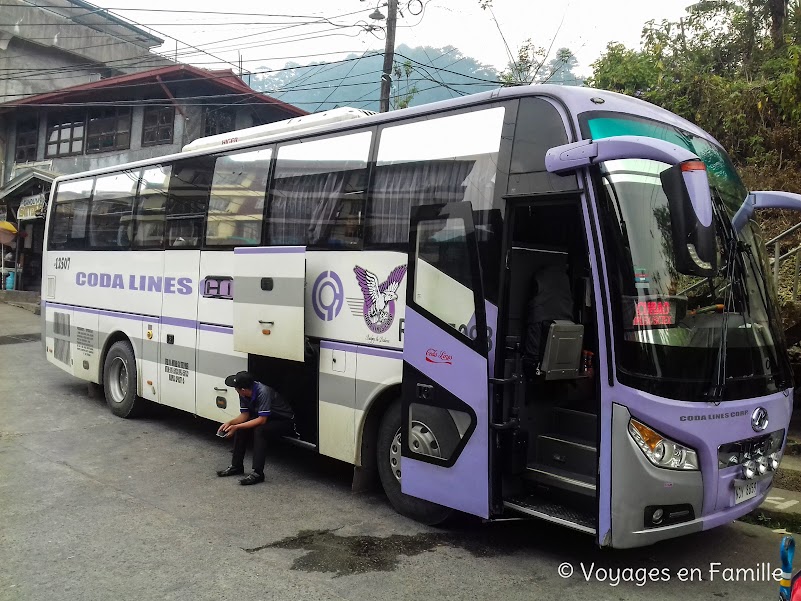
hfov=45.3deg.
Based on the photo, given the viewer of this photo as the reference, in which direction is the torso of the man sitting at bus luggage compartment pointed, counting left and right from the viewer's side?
facing the viewer and to the left of the viewer

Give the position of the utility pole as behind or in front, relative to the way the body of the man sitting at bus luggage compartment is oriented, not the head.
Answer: behind

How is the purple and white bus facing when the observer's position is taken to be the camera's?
facing the viewer and to the right of the viewer

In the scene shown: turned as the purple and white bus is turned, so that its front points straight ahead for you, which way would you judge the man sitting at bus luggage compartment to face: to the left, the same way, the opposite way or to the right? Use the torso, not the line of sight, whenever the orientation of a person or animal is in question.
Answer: to the right

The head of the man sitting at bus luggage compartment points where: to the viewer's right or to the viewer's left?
to the viewer's left

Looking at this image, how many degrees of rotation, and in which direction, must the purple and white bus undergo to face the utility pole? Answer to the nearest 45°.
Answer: approximately 135° to its left
